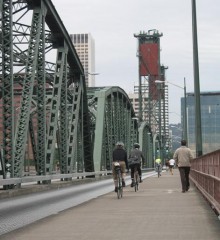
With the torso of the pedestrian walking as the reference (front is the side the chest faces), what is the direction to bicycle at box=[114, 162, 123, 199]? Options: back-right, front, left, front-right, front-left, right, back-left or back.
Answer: back-left

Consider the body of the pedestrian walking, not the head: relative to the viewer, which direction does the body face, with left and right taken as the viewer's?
facing away from the viewer

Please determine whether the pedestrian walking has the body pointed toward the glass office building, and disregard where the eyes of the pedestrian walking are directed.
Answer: yes

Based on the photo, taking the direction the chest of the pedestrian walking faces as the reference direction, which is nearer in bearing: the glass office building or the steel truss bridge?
the glass office building

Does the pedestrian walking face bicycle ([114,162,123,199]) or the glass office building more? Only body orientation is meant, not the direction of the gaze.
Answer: the glass office building
